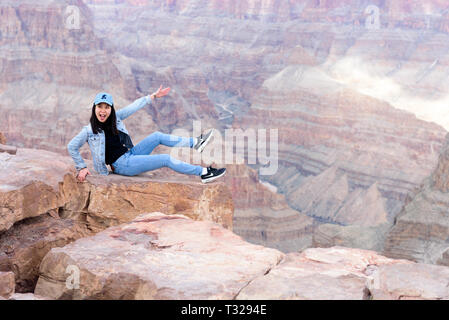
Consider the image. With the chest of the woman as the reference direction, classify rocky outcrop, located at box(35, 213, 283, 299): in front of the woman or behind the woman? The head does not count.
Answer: in front

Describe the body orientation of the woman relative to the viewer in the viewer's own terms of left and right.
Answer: facing the viewer and to the right of the viewer

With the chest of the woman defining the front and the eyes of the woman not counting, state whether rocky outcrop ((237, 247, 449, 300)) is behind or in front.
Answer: in front

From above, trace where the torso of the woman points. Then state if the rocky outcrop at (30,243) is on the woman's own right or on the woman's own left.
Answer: on the woman's own right

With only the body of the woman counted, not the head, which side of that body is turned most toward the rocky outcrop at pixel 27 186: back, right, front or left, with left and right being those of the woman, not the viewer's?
right

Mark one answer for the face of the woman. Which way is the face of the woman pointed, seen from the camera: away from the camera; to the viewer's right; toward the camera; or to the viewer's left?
toward the camera
